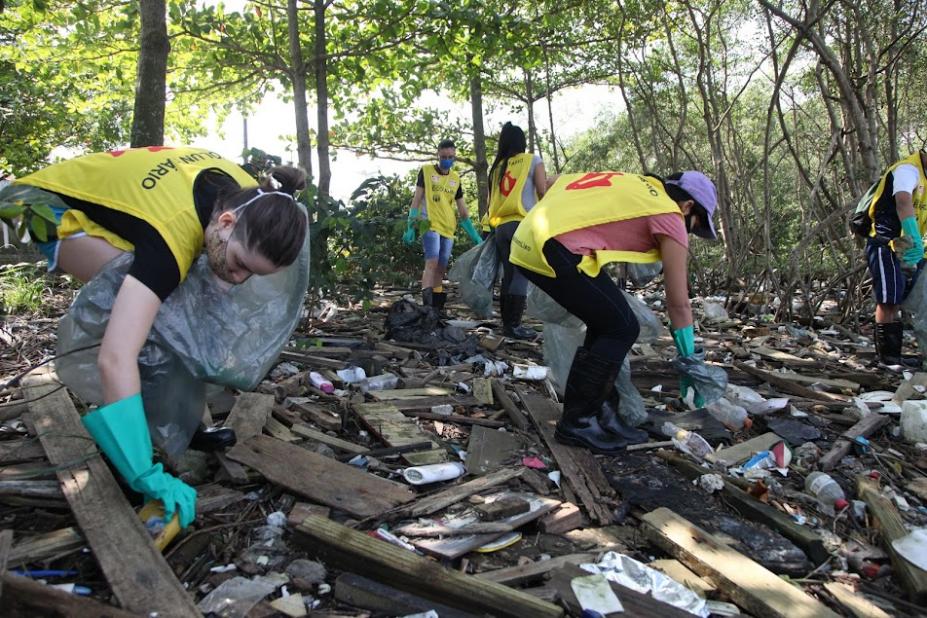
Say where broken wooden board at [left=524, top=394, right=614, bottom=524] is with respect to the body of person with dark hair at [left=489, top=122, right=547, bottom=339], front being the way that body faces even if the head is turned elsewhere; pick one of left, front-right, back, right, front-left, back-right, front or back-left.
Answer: back-right

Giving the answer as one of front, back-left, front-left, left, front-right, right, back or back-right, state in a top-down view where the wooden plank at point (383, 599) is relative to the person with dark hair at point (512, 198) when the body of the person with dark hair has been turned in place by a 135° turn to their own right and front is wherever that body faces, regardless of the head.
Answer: front

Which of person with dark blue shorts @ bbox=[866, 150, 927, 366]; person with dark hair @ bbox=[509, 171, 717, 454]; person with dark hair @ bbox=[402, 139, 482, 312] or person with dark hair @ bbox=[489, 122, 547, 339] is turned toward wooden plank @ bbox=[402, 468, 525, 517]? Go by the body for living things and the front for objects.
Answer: person with dark hair @ bbox=[402, 139, 482, 312]

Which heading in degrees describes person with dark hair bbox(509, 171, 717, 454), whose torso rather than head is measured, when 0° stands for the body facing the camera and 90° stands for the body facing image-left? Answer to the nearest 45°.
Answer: approximately 270°

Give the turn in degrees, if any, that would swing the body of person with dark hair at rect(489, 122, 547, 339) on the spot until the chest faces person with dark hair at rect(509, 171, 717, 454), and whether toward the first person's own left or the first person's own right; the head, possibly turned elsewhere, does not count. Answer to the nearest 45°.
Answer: approximately 135° to the first person's own right

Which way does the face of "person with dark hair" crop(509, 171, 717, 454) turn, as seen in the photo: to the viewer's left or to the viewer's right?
to the viewer's right

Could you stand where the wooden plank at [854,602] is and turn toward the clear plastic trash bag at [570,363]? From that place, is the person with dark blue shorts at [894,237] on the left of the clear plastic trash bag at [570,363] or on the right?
right

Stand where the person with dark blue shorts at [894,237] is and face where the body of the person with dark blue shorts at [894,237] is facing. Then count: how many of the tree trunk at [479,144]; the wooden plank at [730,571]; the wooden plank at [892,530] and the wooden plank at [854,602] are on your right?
3

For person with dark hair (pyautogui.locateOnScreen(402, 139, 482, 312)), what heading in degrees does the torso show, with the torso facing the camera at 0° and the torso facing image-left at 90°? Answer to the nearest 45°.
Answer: approximately 0°
